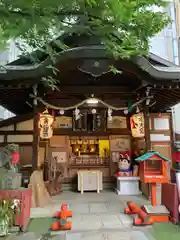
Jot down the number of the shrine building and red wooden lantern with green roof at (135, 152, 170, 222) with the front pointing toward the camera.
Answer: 2

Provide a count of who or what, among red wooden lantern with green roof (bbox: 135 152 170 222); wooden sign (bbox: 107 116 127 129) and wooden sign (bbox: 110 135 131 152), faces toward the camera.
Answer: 3

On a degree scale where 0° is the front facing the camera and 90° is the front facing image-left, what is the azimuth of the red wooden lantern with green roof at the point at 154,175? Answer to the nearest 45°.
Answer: approximately 0°

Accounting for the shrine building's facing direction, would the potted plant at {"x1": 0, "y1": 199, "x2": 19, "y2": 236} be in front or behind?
in front

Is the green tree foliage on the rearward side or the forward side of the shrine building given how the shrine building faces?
on the forward side
